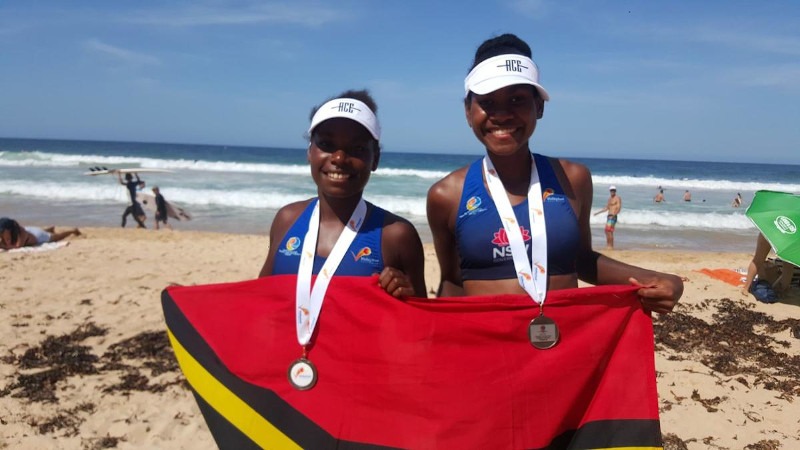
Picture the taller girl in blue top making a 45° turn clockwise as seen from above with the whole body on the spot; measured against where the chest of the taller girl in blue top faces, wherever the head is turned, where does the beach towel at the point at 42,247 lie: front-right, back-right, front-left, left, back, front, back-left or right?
right

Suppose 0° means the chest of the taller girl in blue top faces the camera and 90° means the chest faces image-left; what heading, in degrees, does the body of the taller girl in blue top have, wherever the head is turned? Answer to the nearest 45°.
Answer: approximately 0°

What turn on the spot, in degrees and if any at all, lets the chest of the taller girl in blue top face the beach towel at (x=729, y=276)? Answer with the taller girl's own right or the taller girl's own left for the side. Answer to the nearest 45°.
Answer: approximately 180°

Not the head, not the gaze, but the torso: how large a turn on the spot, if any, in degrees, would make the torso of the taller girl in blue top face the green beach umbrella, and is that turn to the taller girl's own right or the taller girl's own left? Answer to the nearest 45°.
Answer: approximately 135° to the taller girl's own left

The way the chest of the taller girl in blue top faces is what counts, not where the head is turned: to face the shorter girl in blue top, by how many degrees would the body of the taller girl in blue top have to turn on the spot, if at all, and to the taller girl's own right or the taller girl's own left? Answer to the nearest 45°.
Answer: approximately 90° to the taller girl's own right
